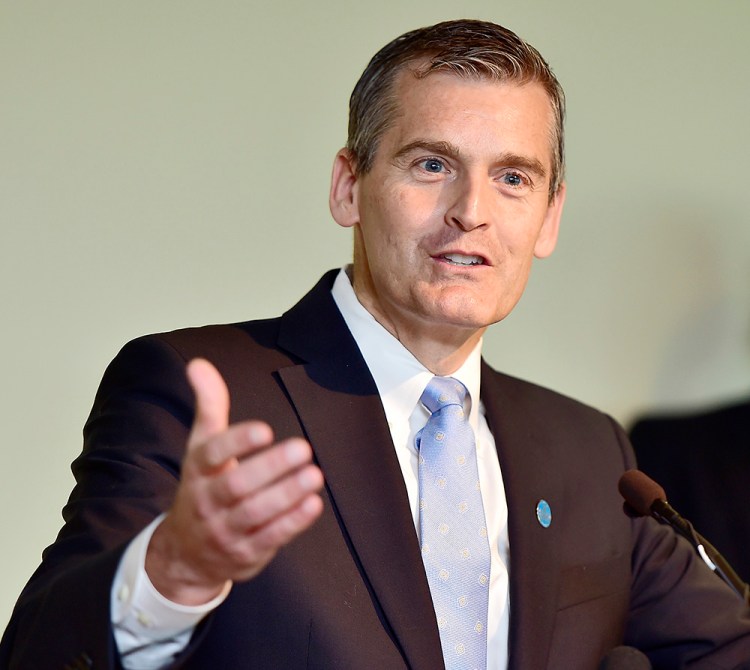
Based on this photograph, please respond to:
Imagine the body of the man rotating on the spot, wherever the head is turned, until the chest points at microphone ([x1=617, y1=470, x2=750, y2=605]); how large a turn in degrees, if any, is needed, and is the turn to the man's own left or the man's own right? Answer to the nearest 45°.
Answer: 0° — they already face it

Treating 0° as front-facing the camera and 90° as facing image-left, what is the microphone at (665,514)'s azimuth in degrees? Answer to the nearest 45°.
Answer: approximately 90°

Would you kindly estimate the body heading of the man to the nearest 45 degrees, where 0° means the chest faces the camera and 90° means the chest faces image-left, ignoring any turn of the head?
approximately 315°

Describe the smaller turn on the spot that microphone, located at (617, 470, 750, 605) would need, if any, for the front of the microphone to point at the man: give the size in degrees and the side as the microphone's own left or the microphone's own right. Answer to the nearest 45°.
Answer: approximately 45° to the microphone's own right

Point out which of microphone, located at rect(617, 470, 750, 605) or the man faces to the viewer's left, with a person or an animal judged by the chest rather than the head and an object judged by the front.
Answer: the microphone

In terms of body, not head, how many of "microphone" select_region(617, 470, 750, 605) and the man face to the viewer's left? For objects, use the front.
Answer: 1
